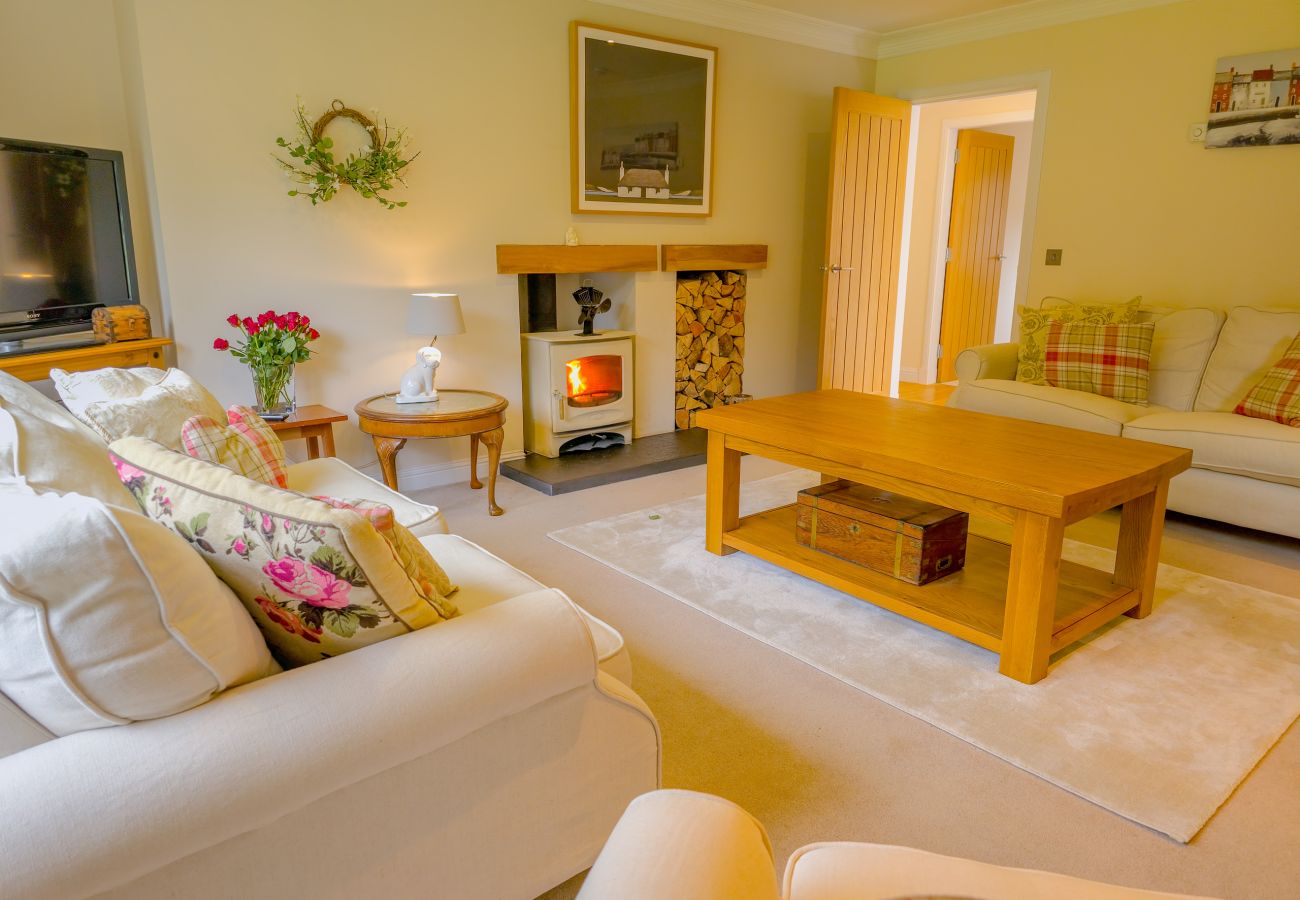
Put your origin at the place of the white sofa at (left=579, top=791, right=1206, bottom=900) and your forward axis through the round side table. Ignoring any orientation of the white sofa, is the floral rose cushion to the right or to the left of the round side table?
left

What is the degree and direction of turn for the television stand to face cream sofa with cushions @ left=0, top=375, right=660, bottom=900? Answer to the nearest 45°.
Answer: approximately 45° to its right

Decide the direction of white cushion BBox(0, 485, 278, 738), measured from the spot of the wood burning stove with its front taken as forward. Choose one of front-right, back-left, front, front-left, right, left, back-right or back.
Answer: front-right

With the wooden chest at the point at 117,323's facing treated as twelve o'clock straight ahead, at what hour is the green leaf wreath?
The green leaf wreath is roughly at 10 o'clock from the wooden chest.

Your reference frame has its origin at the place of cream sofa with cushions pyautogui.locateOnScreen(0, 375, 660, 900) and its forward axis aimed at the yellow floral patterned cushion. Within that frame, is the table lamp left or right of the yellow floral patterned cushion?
left

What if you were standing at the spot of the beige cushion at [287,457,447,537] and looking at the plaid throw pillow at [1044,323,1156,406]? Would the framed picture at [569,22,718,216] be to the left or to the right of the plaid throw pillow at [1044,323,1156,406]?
left

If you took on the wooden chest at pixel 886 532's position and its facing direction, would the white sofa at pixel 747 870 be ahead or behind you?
ahead

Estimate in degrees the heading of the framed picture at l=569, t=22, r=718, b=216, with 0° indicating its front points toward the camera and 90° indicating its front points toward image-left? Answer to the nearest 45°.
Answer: approximately 315°

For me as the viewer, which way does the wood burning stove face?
facing the viewer and to the right of the viewer

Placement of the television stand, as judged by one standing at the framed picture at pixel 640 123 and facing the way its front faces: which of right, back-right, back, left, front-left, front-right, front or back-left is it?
right

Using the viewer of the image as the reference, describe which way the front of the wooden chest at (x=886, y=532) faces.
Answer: facing the viewer and to the left of the viewer
